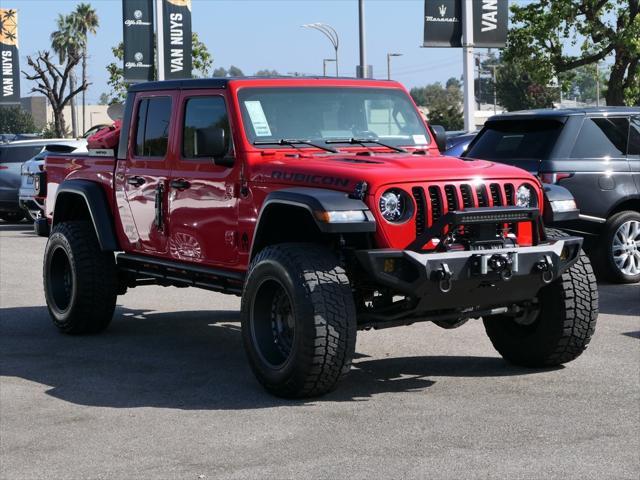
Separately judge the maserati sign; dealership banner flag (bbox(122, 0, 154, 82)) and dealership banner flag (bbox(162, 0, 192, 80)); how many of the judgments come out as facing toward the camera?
3

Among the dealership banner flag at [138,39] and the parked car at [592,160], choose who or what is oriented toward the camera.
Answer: the dealership banner flag

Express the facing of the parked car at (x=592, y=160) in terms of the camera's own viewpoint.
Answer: facing away from the viewer and to the right of the viewer

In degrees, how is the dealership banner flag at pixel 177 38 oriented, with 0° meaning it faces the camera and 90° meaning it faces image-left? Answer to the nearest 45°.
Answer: approximately 0°

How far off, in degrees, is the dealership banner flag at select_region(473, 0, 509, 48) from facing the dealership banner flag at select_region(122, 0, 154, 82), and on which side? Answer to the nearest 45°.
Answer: approximately 135° to its right

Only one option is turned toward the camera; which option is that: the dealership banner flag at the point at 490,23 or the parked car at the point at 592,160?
the dealership banner flag

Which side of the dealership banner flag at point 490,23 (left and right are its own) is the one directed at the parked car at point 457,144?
front

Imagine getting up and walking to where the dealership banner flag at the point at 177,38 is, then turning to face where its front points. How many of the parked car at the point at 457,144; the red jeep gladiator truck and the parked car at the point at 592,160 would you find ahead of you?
3

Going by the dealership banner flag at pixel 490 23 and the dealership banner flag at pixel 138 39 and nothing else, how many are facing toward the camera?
2

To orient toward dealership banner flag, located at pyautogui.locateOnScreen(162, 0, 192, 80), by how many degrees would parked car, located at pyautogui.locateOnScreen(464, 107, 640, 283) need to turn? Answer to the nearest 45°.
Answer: approximately 90° to its left

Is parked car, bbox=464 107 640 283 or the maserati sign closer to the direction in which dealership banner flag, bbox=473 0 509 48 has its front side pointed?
the parked car

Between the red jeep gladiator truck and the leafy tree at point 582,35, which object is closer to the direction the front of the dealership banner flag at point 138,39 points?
the red jeep gladiator truck

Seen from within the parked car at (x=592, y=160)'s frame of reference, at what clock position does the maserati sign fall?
The maserati sign is roughly at 10 o'clock from the parked car.

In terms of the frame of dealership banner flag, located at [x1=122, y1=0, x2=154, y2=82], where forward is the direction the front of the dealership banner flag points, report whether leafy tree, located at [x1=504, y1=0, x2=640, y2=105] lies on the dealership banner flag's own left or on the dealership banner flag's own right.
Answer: on the dealership banner flag's own left

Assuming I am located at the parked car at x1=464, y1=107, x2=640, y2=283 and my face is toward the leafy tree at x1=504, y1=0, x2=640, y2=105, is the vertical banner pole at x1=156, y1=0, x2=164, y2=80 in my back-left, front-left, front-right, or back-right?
front-left

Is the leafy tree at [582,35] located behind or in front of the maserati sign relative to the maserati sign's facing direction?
behind

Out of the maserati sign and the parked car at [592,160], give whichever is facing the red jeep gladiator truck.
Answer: the maserati sign

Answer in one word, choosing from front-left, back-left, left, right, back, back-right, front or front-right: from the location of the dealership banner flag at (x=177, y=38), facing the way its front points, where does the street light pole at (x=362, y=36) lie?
left

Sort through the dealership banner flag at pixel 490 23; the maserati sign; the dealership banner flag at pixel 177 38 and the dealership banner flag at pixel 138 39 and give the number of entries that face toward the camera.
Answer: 4

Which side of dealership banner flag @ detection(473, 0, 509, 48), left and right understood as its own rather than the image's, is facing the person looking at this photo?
front
